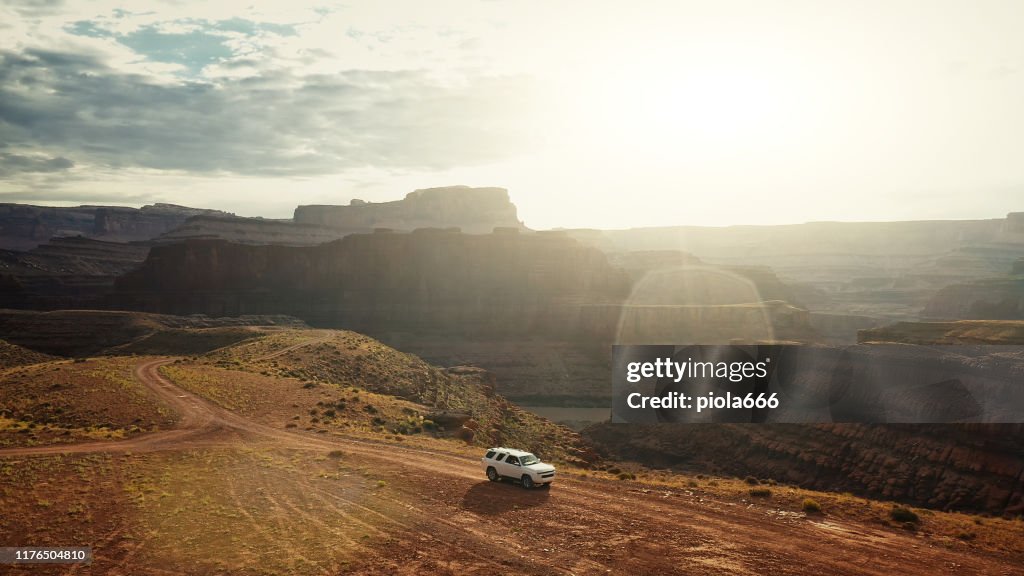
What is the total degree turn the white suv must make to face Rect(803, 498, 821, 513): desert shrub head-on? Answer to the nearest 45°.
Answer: approximately 45° to its left

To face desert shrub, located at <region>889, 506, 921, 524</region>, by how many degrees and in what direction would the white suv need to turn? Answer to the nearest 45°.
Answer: approximately 45° to its left

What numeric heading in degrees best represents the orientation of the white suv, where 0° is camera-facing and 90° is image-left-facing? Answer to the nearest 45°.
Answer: approximately 315°
